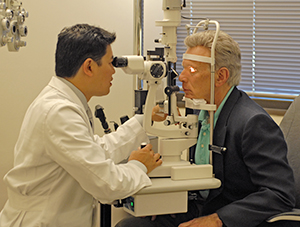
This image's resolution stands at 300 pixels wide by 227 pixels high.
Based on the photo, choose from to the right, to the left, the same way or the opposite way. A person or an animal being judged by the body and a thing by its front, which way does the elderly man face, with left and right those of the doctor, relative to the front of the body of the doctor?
the opposite way

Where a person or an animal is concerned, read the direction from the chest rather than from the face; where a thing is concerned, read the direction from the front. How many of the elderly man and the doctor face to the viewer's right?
1

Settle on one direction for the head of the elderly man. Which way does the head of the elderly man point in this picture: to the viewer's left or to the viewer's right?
to the viewer's left

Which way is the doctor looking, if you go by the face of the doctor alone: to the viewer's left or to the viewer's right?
to the viewer's right

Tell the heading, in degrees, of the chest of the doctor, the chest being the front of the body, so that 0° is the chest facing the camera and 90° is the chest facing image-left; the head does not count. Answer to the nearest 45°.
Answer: approximately 270°

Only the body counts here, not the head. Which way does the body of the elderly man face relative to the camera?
to the viewer's left
